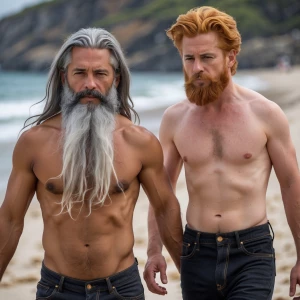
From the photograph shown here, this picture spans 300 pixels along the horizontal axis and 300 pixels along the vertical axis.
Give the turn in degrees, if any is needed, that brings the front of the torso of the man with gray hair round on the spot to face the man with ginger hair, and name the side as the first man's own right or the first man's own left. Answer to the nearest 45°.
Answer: approximately 90° to the first man's own left

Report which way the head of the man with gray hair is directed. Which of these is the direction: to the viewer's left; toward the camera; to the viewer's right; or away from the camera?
toward the camera

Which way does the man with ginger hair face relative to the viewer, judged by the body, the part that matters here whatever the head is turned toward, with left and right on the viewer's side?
facing the viewer

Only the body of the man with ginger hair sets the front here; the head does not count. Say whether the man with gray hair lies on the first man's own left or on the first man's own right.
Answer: on the first man's own right

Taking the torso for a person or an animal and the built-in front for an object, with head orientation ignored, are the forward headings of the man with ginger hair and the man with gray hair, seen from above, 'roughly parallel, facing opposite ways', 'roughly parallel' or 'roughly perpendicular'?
roughly parallel

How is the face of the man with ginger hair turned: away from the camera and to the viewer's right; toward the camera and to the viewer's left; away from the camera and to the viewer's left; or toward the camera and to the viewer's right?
toward the camera and to the viewer's left

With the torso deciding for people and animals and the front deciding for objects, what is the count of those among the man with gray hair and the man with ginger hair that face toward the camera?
2

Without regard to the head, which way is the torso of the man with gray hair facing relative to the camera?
toward the camera
